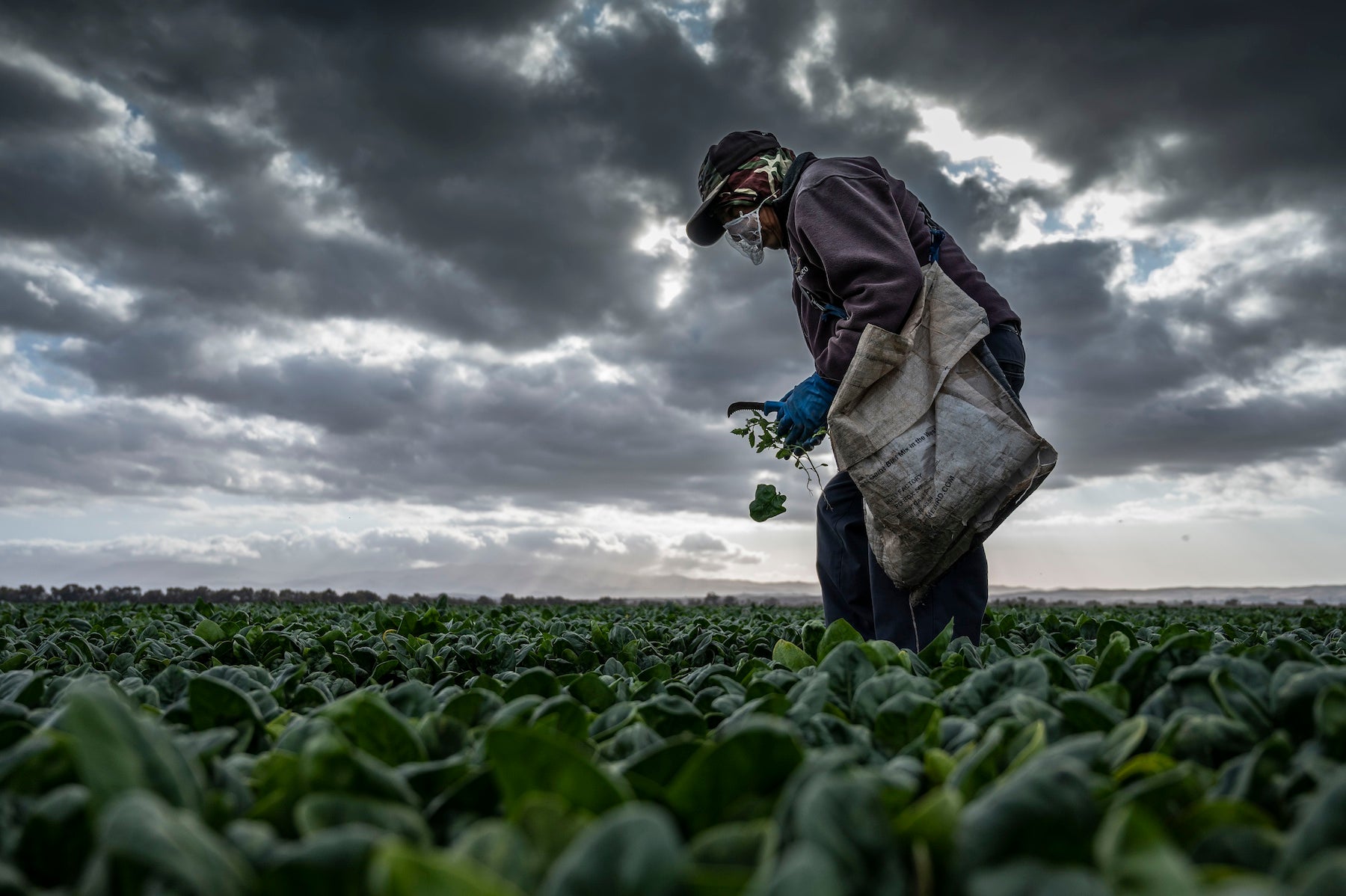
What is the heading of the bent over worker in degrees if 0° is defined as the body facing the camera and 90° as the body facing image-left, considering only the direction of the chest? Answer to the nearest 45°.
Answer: approximately 90°
